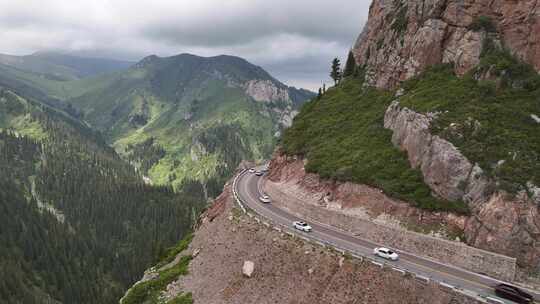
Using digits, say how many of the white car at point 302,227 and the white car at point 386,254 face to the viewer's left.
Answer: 0

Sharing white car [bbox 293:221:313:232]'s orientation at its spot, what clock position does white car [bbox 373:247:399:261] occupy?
white car [bbox 373:247:399:261] is roughly at 12 o'clock from white car [bbox 293:221:313:232].

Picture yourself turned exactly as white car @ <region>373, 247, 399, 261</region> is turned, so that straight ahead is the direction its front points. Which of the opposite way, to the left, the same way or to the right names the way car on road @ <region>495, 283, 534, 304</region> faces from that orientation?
the same way

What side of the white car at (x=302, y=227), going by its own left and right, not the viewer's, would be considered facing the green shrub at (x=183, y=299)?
right

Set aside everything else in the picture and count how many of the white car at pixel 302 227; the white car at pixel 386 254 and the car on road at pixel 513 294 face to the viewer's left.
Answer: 0

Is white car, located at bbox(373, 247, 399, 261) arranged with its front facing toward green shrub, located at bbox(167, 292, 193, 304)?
no

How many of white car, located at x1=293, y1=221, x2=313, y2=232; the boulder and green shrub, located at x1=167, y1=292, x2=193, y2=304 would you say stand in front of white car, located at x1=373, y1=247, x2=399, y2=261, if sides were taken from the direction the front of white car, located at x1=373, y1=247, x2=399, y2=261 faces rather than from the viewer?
0

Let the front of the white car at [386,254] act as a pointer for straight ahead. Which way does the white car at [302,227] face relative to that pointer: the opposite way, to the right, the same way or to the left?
the same way

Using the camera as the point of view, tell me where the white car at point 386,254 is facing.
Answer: facing the viewer and to the right of the viewer

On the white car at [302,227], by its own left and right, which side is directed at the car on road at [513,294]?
front

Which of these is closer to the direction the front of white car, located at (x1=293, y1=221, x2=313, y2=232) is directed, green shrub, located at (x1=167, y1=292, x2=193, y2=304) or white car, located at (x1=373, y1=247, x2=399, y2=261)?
the white car

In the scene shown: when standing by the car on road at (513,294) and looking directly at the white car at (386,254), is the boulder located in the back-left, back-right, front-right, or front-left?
front-left

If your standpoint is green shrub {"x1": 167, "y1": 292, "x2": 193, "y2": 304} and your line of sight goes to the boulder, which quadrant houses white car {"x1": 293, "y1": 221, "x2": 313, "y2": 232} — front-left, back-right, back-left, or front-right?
front-left

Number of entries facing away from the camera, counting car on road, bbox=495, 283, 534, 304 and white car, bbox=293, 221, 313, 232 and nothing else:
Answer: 0

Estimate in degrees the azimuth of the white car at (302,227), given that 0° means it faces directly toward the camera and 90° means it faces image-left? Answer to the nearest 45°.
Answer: approximately 315°

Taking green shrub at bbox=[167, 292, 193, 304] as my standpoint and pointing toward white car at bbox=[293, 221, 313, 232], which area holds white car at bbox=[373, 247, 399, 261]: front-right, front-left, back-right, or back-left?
front-right
